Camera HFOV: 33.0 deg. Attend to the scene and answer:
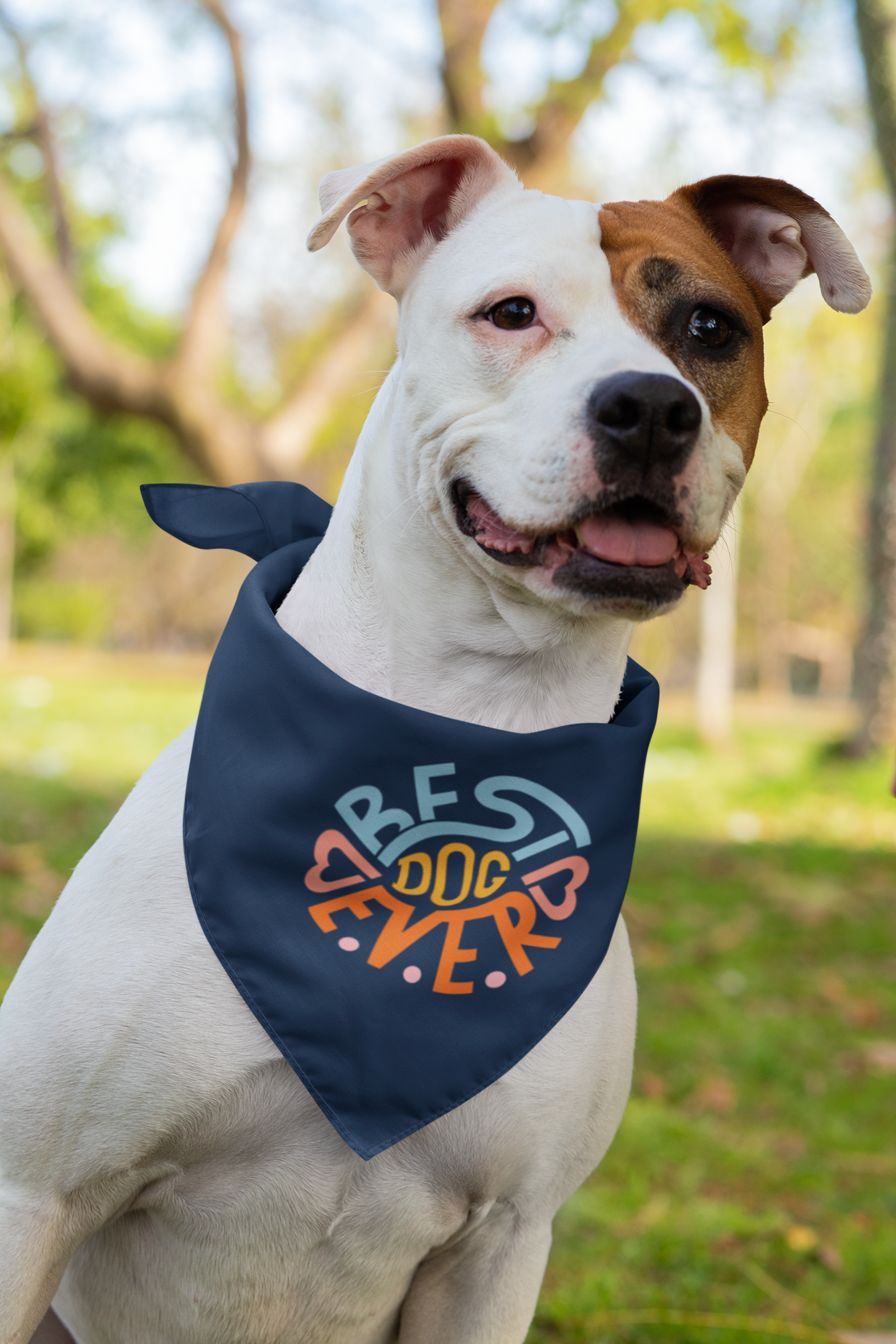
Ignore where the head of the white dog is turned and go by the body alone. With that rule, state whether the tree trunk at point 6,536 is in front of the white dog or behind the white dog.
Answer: behind

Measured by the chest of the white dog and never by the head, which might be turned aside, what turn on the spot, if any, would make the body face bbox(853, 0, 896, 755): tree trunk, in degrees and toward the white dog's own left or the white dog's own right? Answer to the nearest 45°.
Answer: approximately 90° to the white dog's own left

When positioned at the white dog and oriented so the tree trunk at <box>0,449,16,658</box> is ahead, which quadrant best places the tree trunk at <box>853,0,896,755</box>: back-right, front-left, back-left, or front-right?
front-right

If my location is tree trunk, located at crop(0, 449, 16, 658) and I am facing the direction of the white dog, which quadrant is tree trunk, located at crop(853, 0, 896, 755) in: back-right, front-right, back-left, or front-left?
front-left

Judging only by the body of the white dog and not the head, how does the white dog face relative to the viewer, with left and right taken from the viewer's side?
facing the viewer and to the right of the viewer

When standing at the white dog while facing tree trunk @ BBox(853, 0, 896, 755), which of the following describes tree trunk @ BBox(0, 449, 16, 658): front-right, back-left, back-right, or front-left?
front-left
